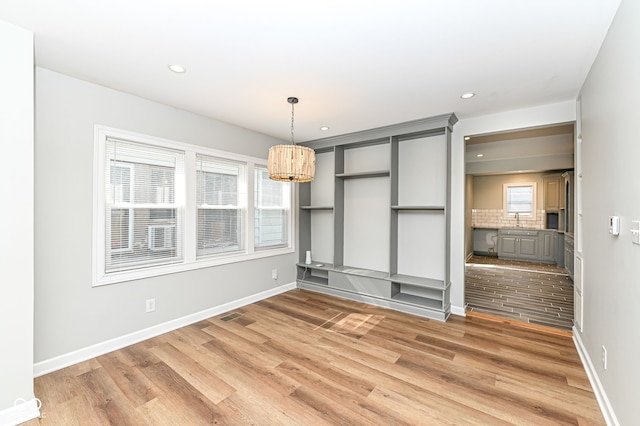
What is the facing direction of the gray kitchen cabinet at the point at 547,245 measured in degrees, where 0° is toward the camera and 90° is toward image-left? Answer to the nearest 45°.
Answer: approximately 0°

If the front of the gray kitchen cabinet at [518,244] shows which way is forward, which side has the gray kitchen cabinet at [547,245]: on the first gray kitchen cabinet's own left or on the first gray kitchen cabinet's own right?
on the first gray kitchen cabinet's own left

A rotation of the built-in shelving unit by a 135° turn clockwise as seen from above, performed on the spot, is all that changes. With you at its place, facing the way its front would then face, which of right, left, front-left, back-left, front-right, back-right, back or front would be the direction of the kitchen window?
front-right

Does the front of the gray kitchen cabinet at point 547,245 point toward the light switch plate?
yes

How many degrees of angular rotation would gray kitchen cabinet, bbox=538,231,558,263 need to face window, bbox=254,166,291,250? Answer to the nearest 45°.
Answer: approximately 45° to its right

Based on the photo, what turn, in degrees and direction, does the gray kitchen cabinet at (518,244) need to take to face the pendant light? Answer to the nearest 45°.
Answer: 0° — it already faces it

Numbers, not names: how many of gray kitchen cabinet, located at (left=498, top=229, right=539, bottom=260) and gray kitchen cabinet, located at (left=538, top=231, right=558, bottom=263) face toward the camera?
2

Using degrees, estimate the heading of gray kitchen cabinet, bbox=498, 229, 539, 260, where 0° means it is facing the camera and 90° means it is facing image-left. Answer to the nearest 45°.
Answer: approximately 0°
